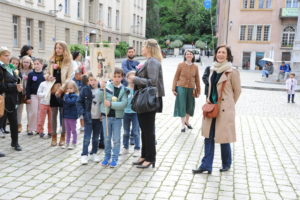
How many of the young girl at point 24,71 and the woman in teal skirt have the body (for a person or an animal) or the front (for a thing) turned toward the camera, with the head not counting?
2

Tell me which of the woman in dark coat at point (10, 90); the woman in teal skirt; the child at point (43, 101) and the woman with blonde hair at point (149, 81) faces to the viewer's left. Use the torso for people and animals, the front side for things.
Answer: the woman with blonde hair

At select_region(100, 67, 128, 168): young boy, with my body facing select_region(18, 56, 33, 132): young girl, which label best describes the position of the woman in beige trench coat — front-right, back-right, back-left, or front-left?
back-right

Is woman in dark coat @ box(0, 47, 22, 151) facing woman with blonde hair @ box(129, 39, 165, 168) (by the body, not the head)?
yes

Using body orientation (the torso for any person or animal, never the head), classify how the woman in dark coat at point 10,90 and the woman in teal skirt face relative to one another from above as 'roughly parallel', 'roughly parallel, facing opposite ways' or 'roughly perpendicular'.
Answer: roughly perpendicular

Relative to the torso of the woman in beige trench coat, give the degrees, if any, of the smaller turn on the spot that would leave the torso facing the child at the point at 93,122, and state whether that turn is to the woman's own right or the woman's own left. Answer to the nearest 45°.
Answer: approximately 45° to the woman's own right

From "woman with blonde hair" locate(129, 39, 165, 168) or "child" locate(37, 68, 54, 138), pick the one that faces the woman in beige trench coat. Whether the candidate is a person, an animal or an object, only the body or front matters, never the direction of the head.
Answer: the child

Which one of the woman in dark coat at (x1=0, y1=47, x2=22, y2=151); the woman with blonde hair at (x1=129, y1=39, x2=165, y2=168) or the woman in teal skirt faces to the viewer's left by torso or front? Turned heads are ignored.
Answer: the woman with blonde hair

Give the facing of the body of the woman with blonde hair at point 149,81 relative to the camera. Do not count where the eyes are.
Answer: to the viewer's left

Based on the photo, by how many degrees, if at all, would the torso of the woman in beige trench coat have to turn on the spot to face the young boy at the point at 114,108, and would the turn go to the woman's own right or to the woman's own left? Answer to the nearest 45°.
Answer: approximately 45° to the woman's own right

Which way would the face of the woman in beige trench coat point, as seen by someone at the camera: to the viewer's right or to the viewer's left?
to the viewer's left

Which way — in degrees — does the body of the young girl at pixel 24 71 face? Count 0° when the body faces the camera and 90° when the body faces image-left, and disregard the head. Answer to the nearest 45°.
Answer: approximately 0°
